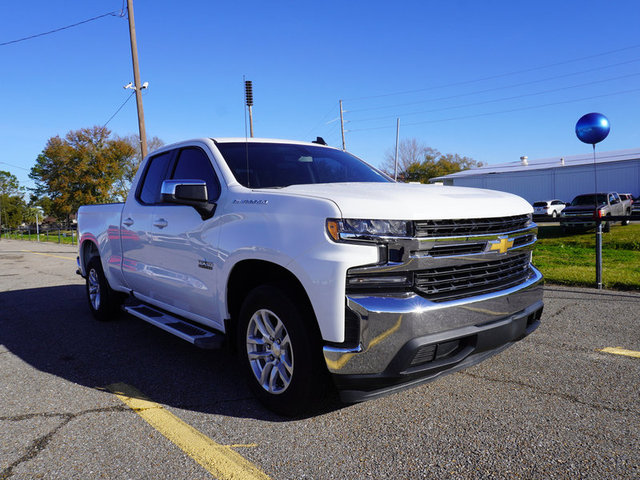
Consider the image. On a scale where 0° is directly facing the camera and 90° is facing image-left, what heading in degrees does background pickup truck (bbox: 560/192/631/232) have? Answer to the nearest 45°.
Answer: approximately 45°

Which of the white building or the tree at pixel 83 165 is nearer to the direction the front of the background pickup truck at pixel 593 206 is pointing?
the tree

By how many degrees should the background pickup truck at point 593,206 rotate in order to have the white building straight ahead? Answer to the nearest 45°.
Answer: approximately 135° to its right

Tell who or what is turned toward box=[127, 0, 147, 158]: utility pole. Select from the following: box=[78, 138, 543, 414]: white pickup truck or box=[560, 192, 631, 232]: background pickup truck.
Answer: the background pickup truck

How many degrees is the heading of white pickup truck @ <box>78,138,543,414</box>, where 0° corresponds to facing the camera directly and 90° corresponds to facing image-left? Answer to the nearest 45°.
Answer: approximately 315°
